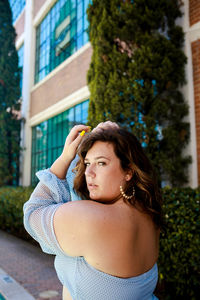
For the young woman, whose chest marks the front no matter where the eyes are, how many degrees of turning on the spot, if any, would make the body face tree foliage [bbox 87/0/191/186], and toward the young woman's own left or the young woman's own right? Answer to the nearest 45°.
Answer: approximately 45° to the young woman's own right

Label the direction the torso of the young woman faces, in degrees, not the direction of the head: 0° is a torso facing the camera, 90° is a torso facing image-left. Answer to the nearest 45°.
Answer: approximately 135°
